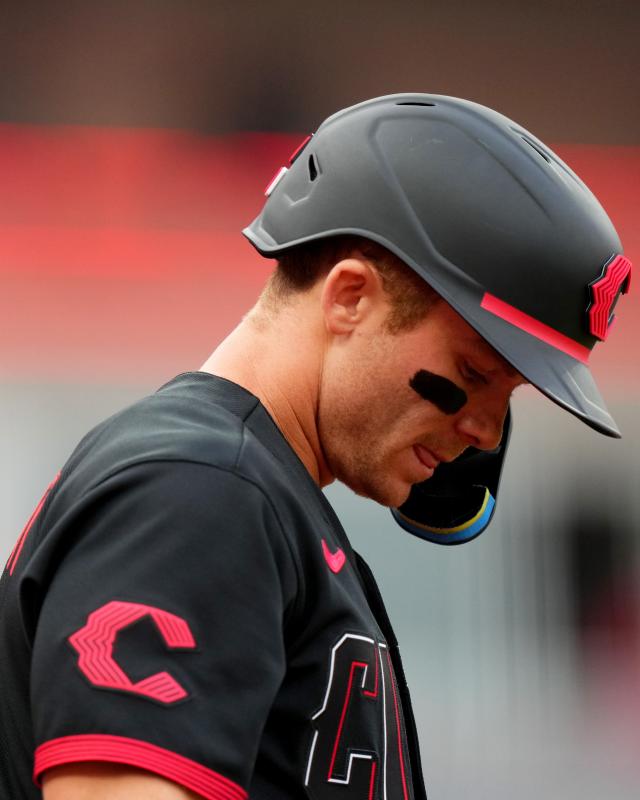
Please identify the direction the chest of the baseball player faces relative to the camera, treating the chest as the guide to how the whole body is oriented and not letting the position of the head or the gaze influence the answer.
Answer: to the viewer's right
